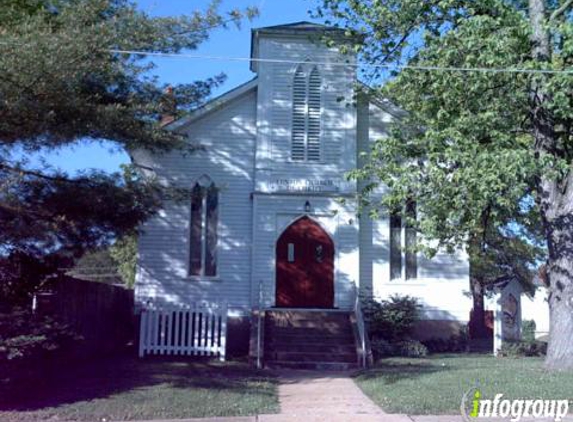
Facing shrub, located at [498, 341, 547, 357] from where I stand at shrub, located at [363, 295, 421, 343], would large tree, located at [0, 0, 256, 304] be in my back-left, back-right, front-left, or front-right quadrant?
back-right

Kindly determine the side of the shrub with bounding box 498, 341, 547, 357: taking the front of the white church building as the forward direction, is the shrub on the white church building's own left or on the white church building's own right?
on the white church building's own left

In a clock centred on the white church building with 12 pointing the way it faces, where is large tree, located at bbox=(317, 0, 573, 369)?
The large tree is roughly at 11 o'clock from the white church building.

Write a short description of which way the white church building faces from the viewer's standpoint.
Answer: facing the viewer

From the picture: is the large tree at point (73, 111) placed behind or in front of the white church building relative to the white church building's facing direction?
in front

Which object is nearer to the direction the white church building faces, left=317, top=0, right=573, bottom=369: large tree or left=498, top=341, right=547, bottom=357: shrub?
the large tree
